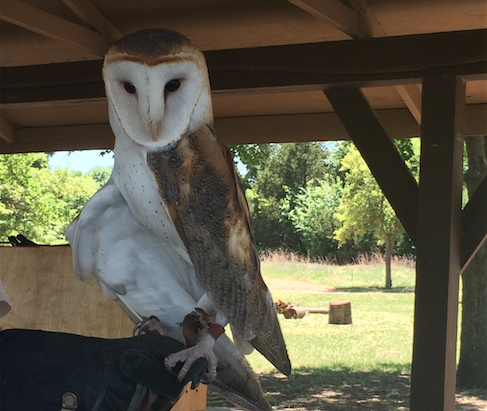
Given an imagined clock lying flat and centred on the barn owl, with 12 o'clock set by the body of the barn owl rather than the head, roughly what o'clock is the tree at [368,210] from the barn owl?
The tree is roughly at 5 o'clock from the barn owl.

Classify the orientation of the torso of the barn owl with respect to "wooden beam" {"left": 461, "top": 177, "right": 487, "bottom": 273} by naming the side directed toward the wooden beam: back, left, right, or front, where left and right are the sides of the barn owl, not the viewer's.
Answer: back

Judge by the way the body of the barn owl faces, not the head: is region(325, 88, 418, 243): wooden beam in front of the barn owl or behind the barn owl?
behind

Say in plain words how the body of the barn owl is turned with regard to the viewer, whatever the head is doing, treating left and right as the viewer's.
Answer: facing the viewer and to the left of the viewer

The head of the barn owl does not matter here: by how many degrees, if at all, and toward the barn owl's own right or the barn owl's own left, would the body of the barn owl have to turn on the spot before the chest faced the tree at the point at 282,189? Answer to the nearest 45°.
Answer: approximately 135° to the barn owl's own right

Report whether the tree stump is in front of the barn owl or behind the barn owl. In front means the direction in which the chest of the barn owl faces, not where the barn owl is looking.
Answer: behind

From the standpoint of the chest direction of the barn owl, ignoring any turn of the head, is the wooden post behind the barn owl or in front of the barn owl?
behind
